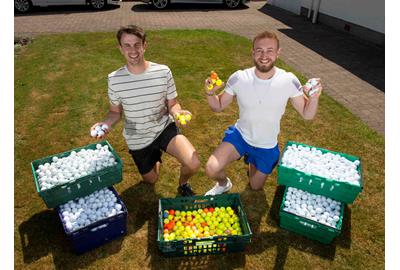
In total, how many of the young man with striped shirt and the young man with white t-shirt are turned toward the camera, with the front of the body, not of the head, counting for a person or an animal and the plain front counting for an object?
2

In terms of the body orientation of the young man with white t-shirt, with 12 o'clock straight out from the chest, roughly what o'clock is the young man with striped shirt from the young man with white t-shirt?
The young man with striped shirt is roughly at 3 o'clock from the young man with white t-shirt.

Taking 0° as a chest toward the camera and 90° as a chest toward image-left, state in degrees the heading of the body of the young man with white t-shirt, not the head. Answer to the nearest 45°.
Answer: approximately 0°

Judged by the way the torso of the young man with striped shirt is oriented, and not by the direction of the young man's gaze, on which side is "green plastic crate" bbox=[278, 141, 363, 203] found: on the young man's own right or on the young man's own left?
on the young man's own left

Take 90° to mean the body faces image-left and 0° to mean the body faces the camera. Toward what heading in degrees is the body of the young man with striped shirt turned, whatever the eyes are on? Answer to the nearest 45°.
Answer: approximately 0°

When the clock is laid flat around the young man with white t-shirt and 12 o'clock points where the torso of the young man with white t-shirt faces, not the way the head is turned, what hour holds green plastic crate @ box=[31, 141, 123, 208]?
The green plastic crate is roughly at 2 o'clock from the young man with white t-shirt.
